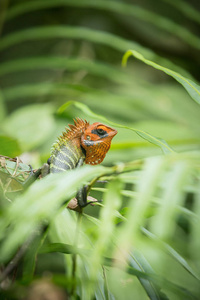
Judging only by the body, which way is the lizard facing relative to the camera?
to the viewer's right

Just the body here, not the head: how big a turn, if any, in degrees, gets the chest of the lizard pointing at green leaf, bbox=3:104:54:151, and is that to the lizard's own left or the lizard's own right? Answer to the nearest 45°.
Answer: approximately 135° to the lizard's own left

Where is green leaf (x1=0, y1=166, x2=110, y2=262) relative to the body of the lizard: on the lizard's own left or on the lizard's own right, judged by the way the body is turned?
on the lizard's own right
